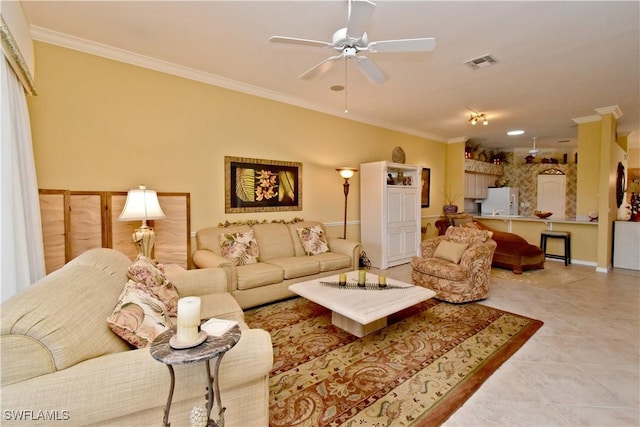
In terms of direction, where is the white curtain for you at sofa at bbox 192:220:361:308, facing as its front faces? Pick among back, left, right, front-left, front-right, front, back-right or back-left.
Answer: right

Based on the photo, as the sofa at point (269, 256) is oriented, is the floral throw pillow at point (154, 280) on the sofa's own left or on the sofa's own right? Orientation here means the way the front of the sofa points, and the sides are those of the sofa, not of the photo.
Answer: on the sofa's own right

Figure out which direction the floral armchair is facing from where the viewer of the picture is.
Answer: facing the viewer and to the left of the viewer

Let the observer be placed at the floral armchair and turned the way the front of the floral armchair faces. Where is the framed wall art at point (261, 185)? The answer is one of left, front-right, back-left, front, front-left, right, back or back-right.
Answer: front-right

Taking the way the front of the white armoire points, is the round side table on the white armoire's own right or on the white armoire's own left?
on the white armoire's own right

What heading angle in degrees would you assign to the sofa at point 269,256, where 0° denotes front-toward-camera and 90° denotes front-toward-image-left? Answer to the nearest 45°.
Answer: approximately 315°

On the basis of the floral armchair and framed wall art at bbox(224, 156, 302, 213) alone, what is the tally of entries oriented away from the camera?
0

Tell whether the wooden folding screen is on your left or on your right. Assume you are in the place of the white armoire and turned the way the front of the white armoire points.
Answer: on your right

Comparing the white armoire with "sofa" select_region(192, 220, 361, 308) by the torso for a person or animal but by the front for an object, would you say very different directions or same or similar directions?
same or similar directions

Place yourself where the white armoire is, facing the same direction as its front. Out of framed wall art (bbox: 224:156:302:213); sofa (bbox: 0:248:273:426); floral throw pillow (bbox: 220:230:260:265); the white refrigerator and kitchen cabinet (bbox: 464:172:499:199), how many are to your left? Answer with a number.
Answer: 2

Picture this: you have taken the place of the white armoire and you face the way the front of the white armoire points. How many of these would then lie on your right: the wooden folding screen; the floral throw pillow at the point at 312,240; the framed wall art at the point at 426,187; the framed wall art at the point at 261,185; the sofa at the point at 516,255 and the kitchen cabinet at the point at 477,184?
3

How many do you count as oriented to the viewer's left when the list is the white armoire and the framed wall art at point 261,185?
0

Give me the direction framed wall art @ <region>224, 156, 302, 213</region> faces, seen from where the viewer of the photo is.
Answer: facing the viewer and to the right of the viewer

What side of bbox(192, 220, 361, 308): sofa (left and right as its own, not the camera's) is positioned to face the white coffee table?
front

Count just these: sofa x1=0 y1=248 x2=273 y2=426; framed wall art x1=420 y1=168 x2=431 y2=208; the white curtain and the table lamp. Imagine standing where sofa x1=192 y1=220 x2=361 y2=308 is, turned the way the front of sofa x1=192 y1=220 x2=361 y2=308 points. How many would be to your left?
1

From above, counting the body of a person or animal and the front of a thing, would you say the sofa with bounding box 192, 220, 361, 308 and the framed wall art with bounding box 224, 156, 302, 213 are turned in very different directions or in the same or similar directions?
same or similar directions

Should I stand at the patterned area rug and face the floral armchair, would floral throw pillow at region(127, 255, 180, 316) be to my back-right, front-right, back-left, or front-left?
back-left
